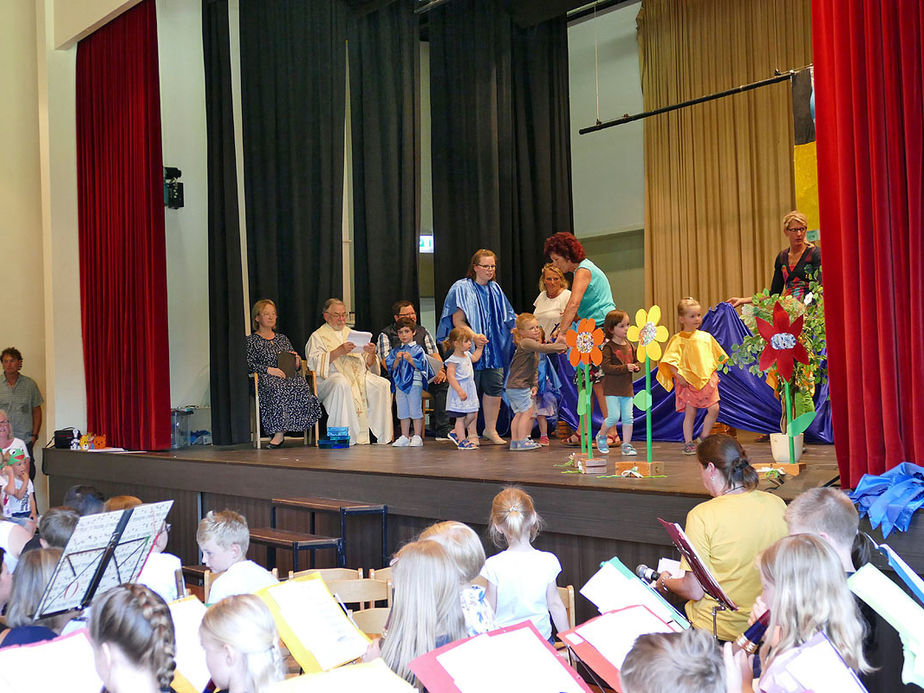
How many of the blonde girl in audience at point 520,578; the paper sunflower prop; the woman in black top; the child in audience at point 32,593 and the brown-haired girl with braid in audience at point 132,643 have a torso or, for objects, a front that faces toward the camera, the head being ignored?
2

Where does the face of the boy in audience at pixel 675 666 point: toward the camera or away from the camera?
away from the camera

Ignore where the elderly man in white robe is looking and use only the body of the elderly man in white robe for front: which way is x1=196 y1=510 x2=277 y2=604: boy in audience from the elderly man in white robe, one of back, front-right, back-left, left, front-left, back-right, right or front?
front-right

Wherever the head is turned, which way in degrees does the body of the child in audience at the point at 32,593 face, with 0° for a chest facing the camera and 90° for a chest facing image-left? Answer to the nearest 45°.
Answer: approximately 180°

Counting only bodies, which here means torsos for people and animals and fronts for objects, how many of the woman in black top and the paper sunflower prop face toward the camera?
2

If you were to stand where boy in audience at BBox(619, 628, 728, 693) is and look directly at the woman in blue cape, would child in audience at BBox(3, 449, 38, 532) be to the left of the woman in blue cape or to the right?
left

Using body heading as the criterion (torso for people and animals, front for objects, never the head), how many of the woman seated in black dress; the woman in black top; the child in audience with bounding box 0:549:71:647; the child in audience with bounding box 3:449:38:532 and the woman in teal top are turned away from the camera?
1

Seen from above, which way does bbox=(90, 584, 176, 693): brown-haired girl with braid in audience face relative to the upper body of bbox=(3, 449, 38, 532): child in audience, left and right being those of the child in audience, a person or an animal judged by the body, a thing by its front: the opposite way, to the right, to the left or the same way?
the opposite way

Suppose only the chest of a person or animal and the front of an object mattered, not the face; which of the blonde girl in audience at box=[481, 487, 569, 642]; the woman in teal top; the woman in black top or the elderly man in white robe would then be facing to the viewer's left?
the woman in teal top

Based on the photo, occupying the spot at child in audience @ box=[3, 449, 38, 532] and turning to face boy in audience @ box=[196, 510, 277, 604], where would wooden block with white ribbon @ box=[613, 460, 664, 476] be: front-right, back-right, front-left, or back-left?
front-left

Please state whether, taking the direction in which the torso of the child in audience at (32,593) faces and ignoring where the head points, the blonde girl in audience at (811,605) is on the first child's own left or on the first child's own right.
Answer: on the first child's own right

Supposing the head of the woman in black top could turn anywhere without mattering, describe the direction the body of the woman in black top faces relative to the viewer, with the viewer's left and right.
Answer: facing the viewer

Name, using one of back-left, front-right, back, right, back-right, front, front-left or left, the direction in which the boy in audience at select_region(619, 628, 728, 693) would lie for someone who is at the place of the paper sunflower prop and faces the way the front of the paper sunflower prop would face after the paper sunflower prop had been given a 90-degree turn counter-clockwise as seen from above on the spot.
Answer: right

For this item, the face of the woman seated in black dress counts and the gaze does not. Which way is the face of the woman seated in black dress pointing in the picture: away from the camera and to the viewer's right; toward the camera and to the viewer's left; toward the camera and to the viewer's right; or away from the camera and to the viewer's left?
toward the camera and to the viewer's right

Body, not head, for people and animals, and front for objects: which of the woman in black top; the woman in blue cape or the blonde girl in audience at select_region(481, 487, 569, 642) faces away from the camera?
the blonde girl in audience

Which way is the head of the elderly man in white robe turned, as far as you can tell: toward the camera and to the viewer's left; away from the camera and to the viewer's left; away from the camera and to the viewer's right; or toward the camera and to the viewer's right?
toward the camera and to the viewer's right
